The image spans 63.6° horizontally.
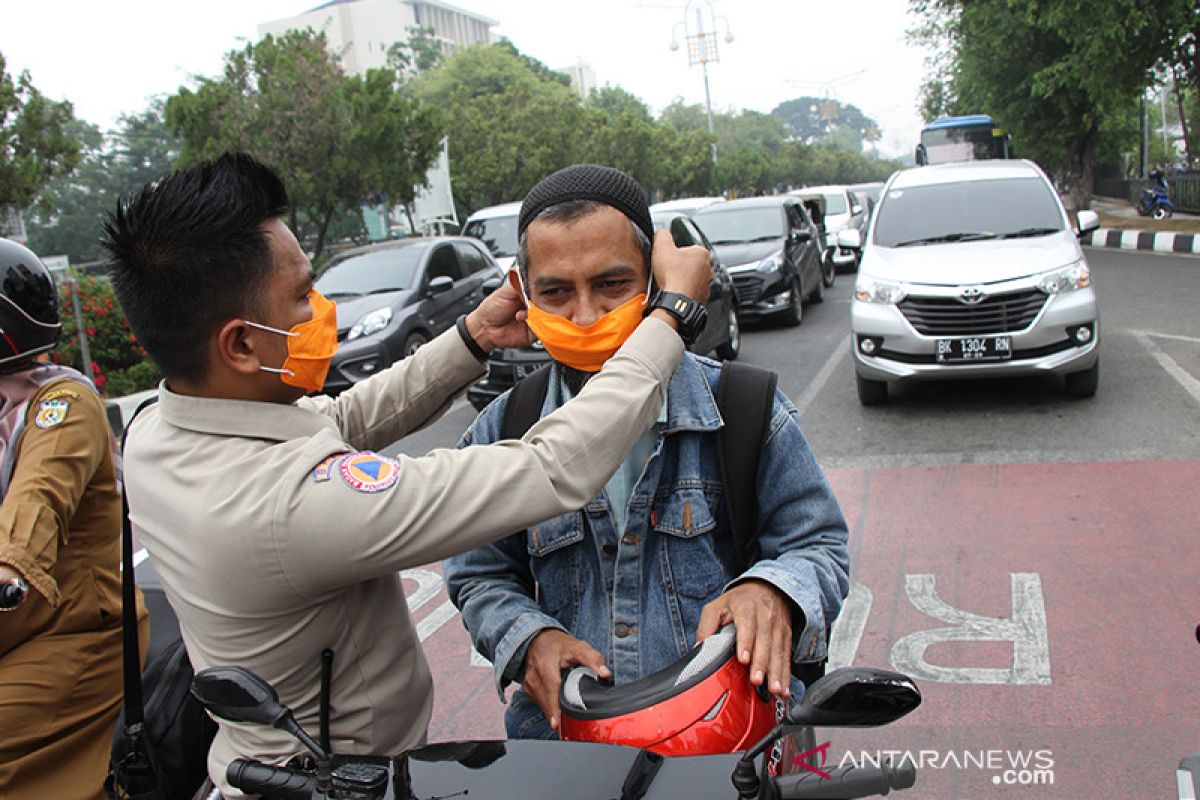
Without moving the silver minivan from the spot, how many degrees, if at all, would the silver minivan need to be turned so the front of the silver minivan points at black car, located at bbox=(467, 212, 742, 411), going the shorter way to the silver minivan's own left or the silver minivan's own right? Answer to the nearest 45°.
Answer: approximately 135° to the silver minivan's own right

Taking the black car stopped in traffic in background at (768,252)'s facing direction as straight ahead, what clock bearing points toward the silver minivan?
The silver minivan is roughly at 10 o'clock from the black car stopped in traffic in background.

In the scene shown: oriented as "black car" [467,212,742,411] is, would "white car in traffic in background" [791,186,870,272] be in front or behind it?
behind

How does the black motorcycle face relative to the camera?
toward the camera

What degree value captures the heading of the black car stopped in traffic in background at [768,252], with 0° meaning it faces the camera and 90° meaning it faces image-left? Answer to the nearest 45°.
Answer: approximately 45°

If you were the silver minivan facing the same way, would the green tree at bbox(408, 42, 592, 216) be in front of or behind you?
behind

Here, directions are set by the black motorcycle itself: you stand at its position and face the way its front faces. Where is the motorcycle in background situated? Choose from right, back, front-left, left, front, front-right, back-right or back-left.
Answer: back-left

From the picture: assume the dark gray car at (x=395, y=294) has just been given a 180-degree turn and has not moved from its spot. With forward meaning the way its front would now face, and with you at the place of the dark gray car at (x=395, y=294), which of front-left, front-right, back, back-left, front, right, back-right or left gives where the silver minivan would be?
right

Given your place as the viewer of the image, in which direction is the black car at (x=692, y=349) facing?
facing the viewer and to the left of the viewer

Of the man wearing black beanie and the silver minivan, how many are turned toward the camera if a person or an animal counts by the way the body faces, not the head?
2

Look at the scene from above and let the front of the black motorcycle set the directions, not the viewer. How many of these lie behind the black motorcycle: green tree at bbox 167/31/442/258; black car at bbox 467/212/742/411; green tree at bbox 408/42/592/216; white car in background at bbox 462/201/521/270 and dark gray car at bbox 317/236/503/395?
5

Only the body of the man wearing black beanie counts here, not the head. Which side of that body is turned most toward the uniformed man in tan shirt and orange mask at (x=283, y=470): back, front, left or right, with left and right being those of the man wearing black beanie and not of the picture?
right

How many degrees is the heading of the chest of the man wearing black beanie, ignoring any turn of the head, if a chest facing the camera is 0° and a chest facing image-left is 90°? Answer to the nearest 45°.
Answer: approximately 0°

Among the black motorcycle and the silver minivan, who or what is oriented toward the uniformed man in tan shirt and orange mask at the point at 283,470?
the silver minivan

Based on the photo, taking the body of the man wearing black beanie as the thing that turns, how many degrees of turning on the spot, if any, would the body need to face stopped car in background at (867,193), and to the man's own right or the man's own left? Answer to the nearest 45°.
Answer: approximately 180°

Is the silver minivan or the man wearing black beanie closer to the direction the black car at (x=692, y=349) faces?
the man wearing black beanie

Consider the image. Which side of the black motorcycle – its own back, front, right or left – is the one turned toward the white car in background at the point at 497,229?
back

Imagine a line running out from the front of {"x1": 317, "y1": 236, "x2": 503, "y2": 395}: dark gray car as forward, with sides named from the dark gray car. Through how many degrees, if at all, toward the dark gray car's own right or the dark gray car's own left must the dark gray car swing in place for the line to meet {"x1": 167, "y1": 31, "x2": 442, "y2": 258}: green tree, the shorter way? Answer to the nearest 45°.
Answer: approximately 135° to the dark gray car's own right
